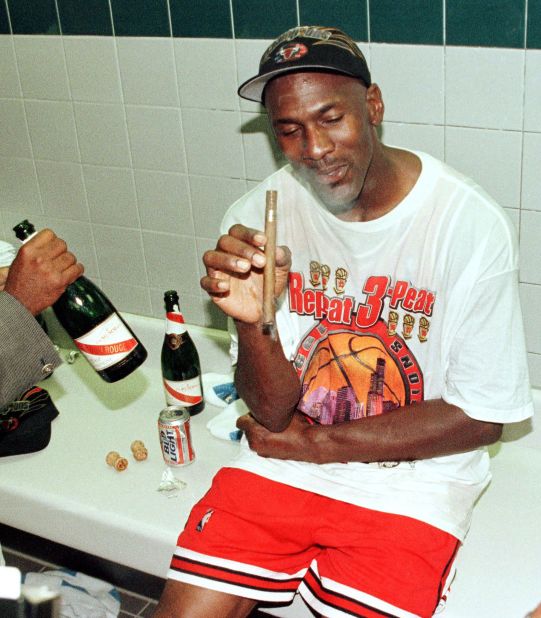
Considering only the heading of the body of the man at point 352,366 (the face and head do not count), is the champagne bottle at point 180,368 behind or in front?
behind

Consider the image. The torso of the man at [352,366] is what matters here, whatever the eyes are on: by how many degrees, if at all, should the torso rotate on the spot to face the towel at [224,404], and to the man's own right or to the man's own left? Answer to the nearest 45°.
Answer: approximately 135° to the man's own right

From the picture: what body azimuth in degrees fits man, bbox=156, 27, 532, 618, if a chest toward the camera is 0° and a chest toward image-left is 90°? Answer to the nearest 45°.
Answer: approximately 0°
